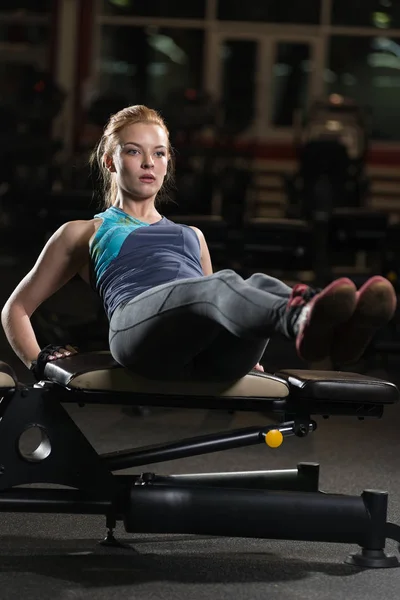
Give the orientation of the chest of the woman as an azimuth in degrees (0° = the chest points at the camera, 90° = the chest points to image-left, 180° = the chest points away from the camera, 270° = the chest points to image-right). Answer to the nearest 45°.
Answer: approximately 315°
